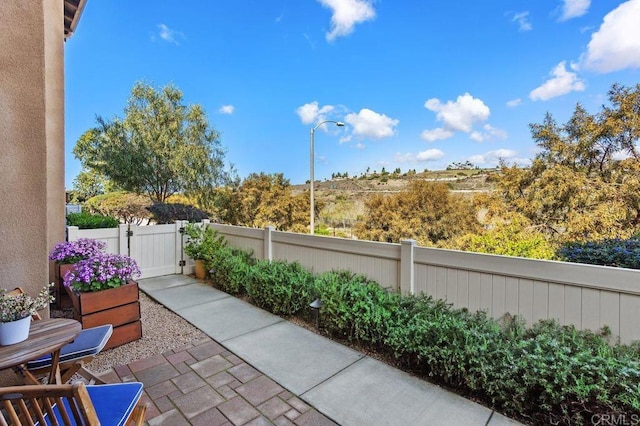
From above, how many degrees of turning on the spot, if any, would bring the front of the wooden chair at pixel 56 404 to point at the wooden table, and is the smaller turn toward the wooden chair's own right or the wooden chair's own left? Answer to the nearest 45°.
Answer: approximately 45° to the wooden chair's own left

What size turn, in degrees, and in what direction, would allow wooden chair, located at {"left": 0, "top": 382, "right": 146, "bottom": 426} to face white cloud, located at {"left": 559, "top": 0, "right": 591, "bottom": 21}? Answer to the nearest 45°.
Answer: approximately 45° to its right

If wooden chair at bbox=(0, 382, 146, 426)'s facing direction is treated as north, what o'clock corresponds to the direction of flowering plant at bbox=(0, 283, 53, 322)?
The flowering plant is roughly at 10 o'clock from the wooden chair.

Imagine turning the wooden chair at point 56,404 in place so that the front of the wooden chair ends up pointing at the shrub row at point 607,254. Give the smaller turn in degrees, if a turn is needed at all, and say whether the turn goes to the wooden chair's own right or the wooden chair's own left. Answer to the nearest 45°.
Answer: approximately 45° to the wooden chair's own right

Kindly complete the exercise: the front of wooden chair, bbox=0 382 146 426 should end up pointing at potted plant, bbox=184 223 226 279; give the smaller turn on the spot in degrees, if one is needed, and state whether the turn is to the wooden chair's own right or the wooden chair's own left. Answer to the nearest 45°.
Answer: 0° — it already faces it

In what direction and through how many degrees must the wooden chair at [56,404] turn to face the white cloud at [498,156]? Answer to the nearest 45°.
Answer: approximately 45° to its right

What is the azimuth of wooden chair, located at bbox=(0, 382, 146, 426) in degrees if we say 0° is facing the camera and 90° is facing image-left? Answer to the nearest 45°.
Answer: approximately 225°

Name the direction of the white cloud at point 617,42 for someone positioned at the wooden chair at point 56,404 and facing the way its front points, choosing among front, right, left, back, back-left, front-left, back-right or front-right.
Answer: front-right
